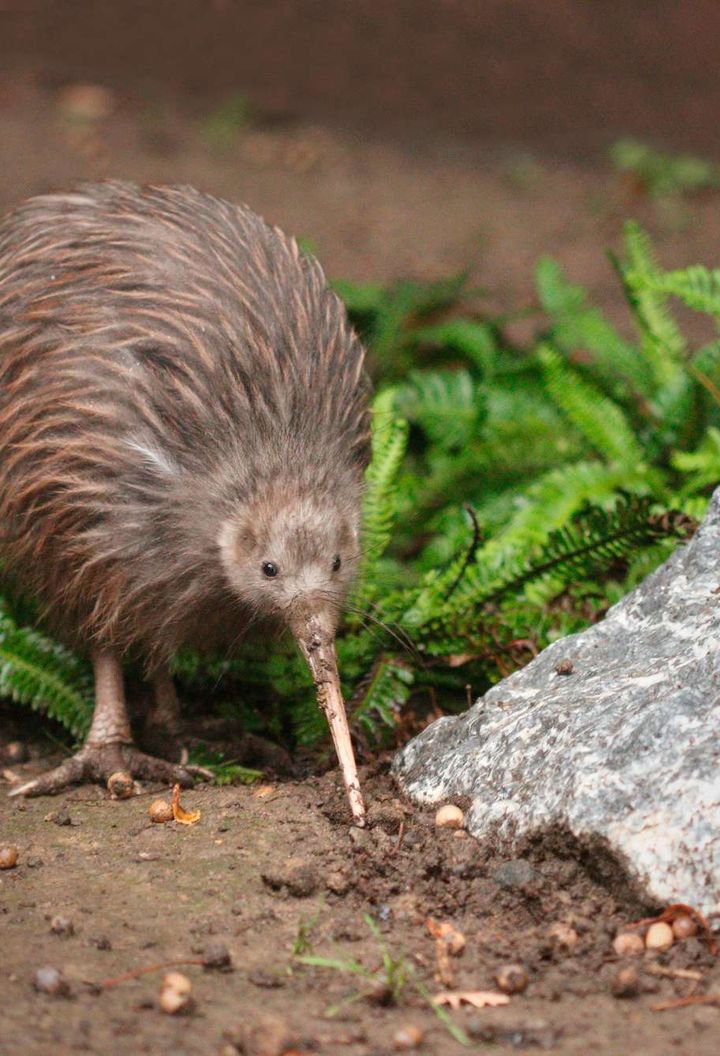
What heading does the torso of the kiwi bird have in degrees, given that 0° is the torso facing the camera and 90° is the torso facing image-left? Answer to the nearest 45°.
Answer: approximately 315°

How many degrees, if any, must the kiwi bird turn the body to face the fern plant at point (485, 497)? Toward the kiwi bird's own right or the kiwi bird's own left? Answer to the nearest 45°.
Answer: approximately 90° to the kiwi bird's own left

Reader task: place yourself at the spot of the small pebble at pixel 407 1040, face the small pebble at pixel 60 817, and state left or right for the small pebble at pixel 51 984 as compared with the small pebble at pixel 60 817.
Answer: left
